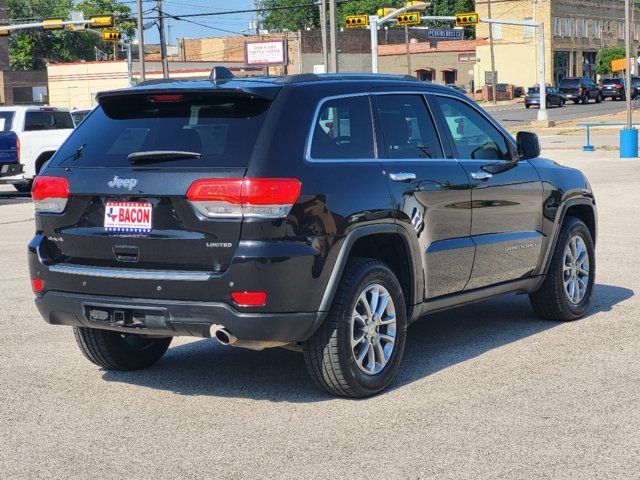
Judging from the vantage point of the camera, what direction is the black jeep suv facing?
facing away from the viewer and to the right of the viewer

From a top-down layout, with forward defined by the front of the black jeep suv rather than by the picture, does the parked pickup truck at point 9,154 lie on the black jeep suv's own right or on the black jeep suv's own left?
on the black jeep suv's own left

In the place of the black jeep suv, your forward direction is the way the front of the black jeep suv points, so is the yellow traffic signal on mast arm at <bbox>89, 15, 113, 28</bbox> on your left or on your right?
on your left

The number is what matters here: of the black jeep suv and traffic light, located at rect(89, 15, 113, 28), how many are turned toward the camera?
0
